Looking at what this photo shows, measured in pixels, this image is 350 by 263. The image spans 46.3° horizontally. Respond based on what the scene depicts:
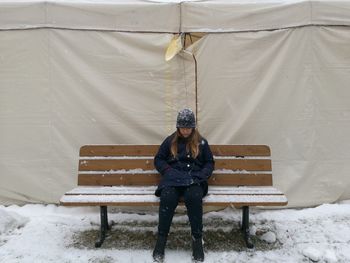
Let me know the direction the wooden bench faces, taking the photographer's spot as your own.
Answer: facing the viewer

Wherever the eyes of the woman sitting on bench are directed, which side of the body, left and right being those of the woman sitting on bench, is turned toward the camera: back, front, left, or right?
front
